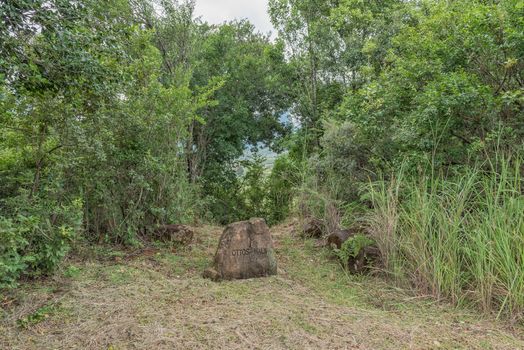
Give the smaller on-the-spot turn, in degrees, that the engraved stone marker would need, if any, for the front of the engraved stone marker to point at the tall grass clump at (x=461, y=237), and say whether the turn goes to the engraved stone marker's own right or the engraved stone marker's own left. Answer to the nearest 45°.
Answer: approximately 90° to the engraved stone marker's own left

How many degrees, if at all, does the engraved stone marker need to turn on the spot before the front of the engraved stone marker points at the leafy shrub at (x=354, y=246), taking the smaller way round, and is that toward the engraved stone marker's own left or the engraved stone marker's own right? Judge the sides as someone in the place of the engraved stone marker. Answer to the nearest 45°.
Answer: approximately 90° to the engraved stone marker's own left

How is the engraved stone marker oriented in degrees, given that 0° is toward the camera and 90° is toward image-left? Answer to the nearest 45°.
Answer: approximately 0°

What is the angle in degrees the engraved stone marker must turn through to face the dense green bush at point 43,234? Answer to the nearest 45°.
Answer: approximately 90° to its right

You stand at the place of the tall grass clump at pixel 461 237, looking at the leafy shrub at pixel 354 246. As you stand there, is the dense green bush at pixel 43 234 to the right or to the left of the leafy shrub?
left

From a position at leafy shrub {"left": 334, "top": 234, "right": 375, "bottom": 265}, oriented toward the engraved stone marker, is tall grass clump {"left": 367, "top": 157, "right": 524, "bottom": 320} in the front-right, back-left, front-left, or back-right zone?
back-left
